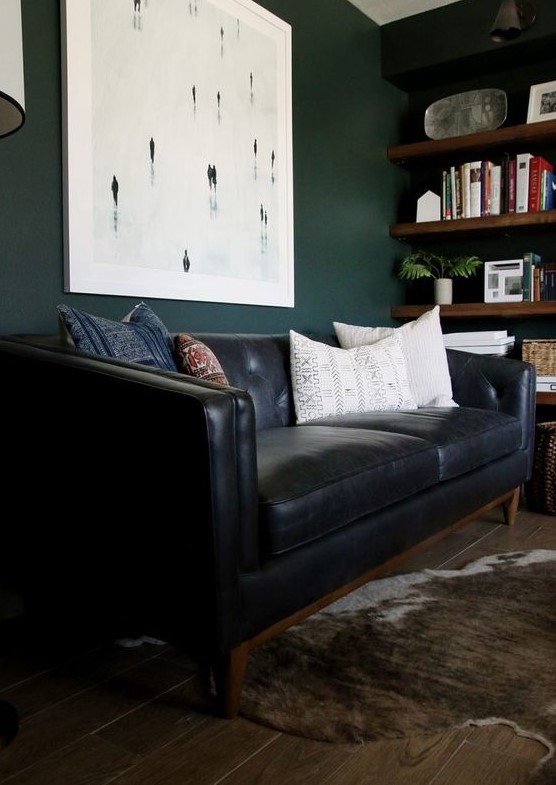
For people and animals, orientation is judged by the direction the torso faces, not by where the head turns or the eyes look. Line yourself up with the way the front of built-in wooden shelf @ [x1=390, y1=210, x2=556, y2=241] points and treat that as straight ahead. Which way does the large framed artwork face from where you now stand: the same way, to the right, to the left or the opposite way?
to the left

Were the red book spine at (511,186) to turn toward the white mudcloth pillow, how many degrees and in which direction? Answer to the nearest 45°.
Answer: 0° — it already faces it

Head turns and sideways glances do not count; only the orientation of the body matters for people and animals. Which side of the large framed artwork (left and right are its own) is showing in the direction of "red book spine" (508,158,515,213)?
left

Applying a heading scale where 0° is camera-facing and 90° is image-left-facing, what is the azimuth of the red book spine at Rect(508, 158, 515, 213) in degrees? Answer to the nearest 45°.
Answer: approximately 0°

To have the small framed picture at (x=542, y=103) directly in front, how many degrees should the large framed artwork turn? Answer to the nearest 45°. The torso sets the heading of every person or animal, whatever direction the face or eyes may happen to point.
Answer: approximately 90° to its left

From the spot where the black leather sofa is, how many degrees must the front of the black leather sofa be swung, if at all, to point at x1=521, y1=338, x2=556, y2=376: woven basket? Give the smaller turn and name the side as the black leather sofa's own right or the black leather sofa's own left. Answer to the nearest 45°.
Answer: approximately 90° to the black leather sofa's own left
